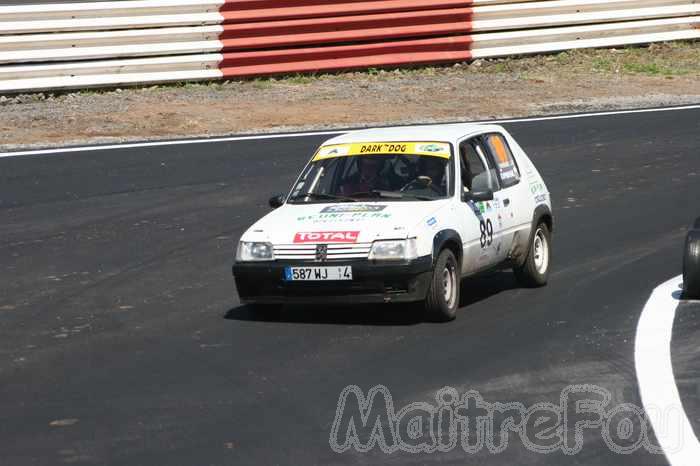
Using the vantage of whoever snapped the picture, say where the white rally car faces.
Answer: facing the viewer and to the left of the viewer

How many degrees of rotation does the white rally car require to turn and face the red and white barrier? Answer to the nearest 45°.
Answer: approximately 135° to its right
